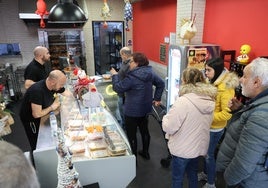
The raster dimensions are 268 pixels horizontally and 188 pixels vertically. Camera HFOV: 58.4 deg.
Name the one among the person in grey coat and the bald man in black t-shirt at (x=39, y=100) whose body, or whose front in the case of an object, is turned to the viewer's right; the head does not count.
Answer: the bald man in black t-shirt

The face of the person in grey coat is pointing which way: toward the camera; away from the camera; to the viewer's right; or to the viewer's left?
to the viewer's left

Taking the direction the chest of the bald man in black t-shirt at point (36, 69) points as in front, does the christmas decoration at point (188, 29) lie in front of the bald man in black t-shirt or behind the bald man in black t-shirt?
in front

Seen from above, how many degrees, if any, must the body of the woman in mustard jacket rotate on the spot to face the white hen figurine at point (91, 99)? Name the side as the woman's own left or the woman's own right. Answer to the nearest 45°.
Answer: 0° — they already face it

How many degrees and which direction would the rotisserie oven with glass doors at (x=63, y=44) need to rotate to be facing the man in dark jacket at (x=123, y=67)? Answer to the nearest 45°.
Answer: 0° — it already faces them

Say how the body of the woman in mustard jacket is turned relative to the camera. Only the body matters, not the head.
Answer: to the viewer's left

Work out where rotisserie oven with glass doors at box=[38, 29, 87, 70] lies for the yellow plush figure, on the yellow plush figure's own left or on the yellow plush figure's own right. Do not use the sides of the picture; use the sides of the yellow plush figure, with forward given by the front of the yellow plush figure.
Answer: on the yellow plush figure's own right

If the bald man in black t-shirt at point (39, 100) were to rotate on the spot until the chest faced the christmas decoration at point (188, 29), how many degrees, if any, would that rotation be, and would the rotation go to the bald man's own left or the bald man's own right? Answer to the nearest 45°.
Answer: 0° — they already face it

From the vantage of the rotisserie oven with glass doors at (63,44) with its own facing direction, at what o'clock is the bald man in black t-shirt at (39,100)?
The bald man in black t-shirt is roughly at 12 o'clock from the rotisserie oven with glass doors.

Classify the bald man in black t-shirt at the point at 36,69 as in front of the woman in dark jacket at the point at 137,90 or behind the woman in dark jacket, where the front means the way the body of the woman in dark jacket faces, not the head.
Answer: in front

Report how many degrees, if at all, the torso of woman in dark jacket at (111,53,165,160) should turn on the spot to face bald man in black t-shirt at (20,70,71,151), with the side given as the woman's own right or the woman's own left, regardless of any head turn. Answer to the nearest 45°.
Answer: approximately 90° to the woman's own left

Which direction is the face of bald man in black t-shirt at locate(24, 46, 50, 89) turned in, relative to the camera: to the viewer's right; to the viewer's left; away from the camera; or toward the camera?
to the viewer's right

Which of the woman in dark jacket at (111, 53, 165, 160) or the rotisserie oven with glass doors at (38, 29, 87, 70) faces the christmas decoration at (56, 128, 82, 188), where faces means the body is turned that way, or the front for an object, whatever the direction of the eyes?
the rotisserie oven with glass doors

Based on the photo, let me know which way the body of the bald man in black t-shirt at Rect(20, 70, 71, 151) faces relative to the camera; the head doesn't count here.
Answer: to the viewer's right
